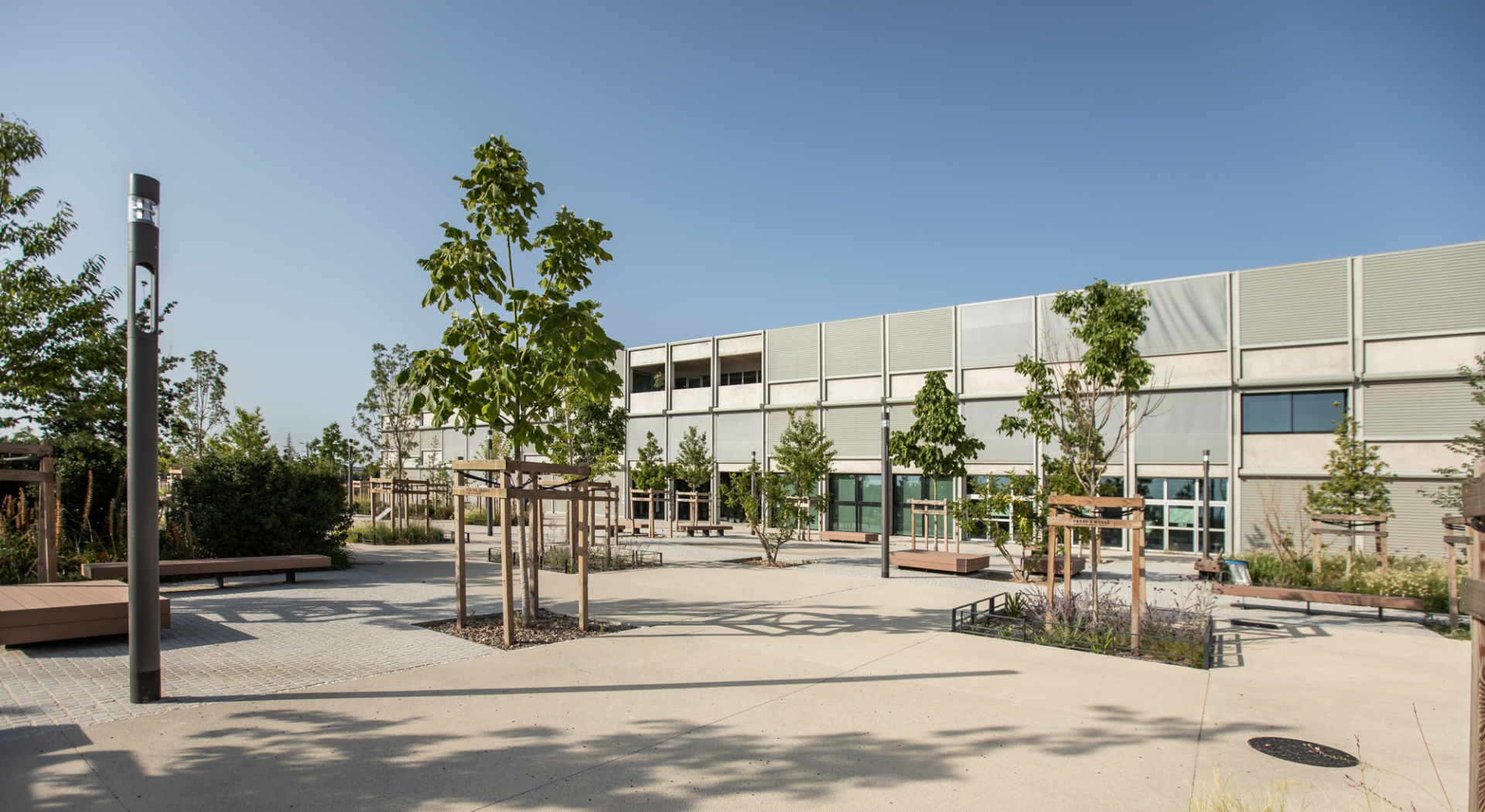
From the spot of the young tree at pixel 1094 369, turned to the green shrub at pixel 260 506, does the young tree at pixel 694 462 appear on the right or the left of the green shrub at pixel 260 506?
right

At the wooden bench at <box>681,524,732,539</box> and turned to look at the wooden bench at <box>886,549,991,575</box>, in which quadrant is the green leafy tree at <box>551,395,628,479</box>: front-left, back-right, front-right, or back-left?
back-right

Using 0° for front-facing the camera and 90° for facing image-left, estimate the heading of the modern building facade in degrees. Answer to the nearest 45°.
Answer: approximately 45°
